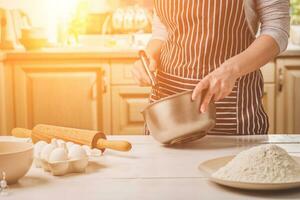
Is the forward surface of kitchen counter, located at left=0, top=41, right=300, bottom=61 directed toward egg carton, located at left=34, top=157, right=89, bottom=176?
yes

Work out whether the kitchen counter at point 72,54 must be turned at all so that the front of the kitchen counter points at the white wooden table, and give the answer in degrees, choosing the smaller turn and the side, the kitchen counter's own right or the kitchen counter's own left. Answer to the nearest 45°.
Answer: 0° — it already faces it

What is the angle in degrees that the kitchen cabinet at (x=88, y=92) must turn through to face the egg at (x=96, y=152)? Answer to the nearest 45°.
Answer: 0° — it already faces it

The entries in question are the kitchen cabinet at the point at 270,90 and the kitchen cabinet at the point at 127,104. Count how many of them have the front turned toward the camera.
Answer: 2

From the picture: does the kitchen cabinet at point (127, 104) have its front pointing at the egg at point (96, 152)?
yes

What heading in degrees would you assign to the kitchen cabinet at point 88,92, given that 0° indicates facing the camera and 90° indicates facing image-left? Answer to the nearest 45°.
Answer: approximately 0°

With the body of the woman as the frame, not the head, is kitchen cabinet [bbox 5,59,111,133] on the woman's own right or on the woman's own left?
on the woman's own right

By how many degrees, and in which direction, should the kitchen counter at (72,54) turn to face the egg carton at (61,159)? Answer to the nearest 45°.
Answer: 0° — it already faces it

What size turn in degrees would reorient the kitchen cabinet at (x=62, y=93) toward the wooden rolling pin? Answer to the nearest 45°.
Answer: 0° — it already faces it

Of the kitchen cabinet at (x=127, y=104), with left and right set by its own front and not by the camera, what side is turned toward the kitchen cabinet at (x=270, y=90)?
left

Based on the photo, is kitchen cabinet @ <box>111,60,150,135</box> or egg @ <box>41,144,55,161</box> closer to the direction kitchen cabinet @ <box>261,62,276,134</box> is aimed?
the egg
